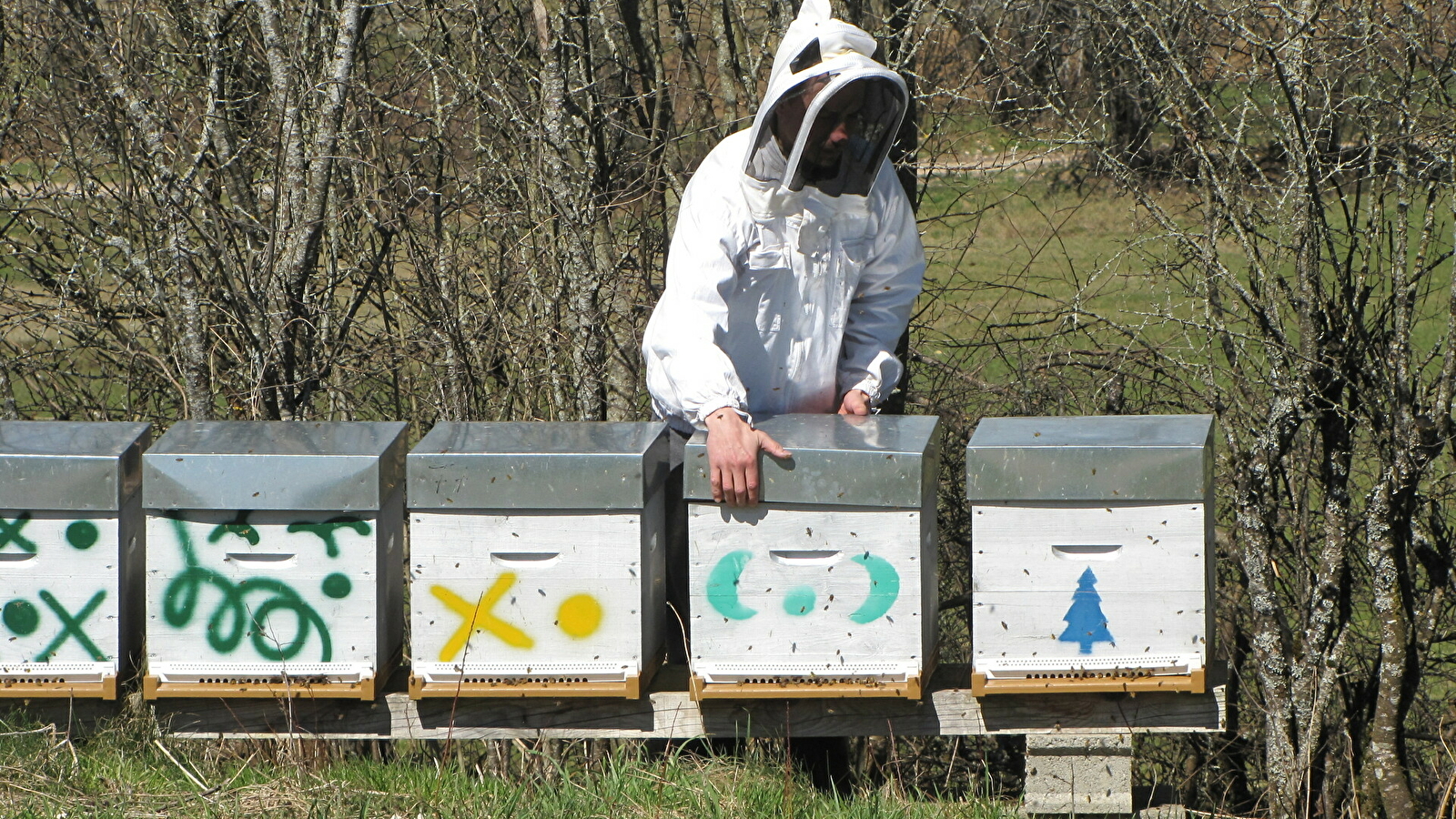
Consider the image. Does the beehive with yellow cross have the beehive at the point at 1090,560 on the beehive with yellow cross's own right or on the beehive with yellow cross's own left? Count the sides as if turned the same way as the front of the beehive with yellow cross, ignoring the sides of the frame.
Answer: on the beehive with yellow cross's own left

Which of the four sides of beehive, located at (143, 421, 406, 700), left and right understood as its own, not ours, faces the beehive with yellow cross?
left

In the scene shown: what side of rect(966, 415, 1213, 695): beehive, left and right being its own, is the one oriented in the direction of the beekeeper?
right

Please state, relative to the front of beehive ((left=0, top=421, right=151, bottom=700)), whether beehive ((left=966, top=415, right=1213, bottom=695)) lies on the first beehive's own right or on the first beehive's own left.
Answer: on the first beehive's own left

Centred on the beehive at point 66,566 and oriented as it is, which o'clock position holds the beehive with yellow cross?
The beehive with yellow cross is roughly at 10 o'clock from the beehive.

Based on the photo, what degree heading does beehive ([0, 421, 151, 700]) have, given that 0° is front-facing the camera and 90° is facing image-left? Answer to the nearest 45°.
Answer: approximately 0°

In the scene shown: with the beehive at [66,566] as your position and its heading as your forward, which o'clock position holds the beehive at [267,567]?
the beehive at [267,567] is roughly at 10 o'clock from the beehive at [66,566].

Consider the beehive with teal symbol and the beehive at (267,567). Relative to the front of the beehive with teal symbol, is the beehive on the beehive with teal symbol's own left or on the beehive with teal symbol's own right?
on the beehive with teal symbol's own right

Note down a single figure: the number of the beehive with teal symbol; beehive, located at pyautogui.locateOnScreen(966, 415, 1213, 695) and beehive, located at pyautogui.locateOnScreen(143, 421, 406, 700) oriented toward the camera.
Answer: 3

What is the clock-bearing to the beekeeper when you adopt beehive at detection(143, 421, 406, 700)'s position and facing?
The beekeeper is roughly at 9 o'clock from the beehive.
